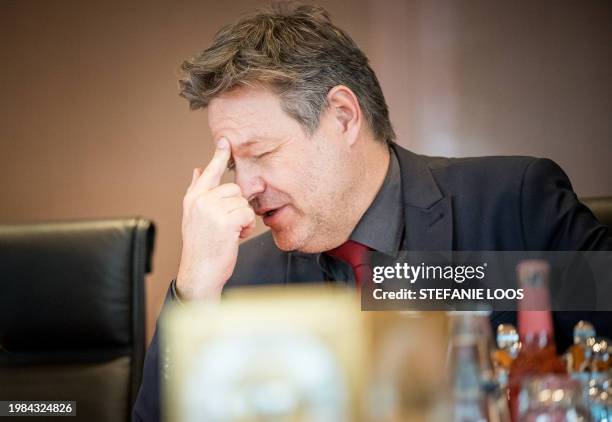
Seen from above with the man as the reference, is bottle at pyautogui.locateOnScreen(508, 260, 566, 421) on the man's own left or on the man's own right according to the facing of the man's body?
on the man's own left

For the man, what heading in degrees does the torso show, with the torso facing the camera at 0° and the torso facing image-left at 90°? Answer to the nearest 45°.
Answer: approximately 45°

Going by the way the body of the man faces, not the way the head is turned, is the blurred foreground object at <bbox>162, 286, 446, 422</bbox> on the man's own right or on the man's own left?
on the man's own left

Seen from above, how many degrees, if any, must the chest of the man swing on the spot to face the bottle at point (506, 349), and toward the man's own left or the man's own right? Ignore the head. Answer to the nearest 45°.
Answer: approximately 45° to the man's own left

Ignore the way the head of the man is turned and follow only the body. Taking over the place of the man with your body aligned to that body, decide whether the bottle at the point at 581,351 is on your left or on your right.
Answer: on your left

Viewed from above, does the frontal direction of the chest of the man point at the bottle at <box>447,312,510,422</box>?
no

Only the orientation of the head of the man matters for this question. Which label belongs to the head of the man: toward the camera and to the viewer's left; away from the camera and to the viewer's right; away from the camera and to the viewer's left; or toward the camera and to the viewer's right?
toward the camera and to the viewer's left

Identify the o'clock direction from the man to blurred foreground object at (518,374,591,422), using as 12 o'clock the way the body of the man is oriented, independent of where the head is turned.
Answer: The blurred foreground object is roughly at 10 o'clock from the man.

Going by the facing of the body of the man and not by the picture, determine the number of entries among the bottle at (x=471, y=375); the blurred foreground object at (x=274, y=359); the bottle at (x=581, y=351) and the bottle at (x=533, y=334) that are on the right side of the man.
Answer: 0
